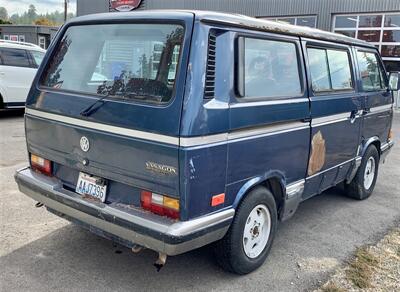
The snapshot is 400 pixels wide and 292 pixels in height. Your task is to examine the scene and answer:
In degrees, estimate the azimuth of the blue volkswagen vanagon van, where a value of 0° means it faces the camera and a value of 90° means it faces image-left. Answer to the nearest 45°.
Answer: approximately 225°

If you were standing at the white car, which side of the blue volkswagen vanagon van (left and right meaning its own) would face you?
left
